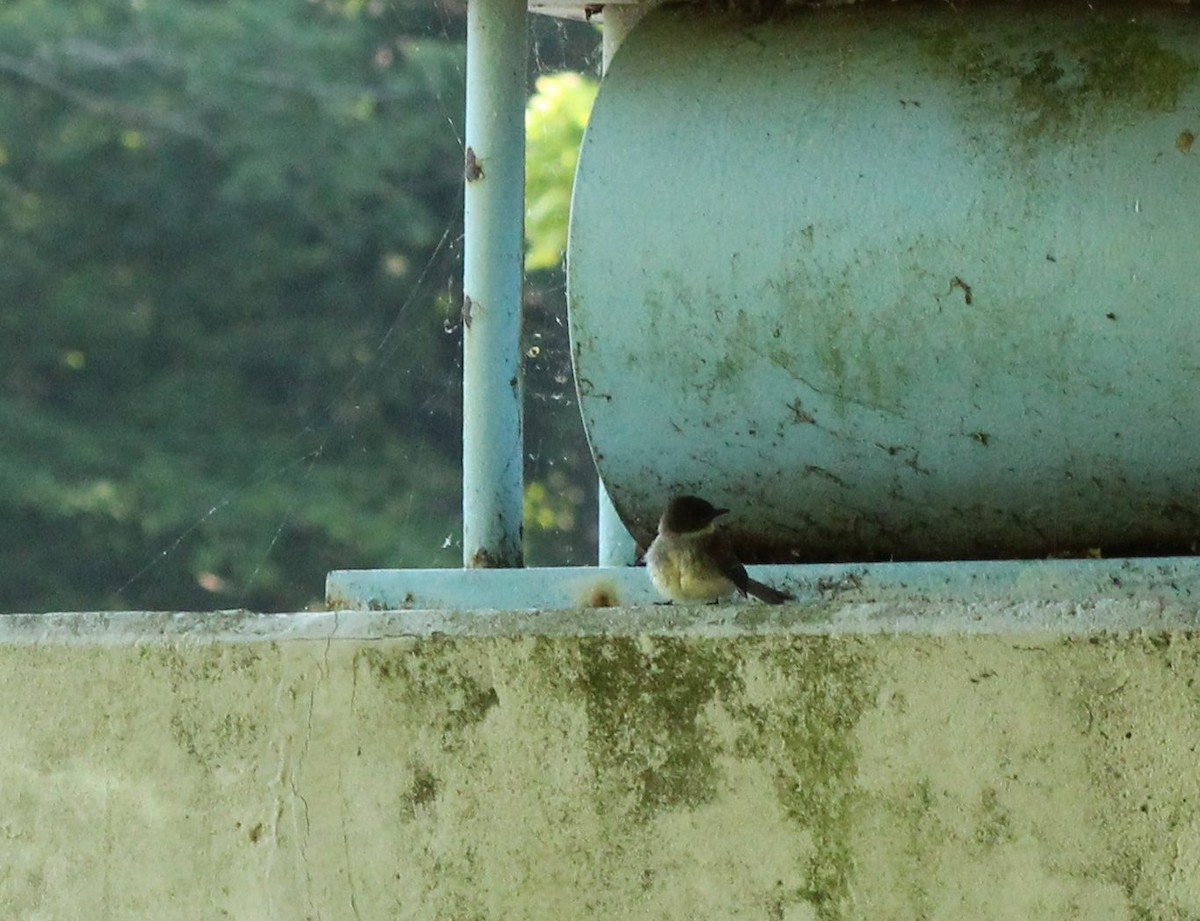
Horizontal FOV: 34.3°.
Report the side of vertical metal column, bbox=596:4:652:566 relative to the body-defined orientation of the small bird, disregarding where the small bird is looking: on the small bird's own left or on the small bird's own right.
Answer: on the small bird's own right

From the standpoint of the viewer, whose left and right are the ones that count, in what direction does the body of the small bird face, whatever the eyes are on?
facing the viewer and to the left of the viewer

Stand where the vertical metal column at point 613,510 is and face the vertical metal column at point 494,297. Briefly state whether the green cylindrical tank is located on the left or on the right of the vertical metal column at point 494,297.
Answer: left
